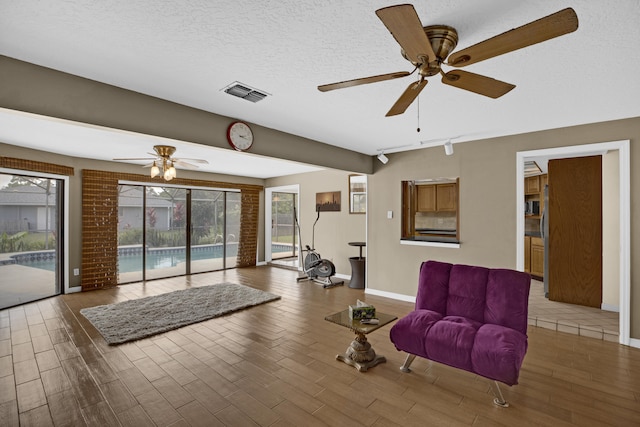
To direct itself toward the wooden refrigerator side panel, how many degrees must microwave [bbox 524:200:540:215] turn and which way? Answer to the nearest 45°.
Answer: approximately 45° to its left

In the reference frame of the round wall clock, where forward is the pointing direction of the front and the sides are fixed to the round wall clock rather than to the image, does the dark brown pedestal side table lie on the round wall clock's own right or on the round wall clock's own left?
on the round wall clock's own left

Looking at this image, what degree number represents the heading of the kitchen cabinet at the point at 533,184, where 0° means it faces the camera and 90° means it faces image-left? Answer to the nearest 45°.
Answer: approximately 45°

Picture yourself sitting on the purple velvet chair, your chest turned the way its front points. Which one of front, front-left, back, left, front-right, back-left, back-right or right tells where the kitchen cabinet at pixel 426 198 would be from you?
back-right

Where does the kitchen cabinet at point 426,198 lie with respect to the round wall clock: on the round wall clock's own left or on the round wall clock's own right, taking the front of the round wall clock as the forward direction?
on the round wall clock's own left
